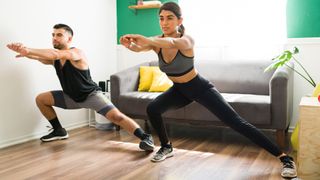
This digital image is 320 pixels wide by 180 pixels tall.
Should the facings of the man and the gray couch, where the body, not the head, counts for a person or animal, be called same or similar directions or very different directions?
same or similar directions

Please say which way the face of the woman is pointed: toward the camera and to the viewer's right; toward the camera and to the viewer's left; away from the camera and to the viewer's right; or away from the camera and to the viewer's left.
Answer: toward the camera and to the viewer's left

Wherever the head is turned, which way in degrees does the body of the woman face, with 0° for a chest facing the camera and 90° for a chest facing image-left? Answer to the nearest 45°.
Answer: approximately 45°

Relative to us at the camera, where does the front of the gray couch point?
facing the viewer and to the left of the viewer

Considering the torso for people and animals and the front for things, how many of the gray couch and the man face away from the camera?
0

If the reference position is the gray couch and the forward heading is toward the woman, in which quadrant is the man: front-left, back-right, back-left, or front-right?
front-right

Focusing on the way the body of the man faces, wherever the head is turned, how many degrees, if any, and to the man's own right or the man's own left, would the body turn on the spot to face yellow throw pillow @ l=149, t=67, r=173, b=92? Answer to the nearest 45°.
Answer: approximately 180°

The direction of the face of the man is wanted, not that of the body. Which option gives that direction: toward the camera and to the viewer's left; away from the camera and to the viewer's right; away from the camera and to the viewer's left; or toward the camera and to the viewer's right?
toward the camera and to the viewer's left

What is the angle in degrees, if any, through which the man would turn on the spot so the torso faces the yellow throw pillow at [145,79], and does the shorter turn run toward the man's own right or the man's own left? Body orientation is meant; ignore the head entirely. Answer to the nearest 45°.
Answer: approximately 180°

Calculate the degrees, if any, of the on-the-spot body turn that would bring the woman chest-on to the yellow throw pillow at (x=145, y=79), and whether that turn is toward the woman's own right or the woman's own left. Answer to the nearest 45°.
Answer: approximately 135° to the woman's own right

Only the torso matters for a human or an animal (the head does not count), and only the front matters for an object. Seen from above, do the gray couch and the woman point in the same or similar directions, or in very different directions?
same or similar directions

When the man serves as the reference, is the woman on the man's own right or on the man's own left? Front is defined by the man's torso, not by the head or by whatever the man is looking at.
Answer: on the man's own left

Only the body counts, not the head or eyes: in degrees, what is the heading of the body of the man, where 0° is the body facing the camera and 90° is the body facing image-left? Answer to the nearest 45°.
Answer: approximately 45°
